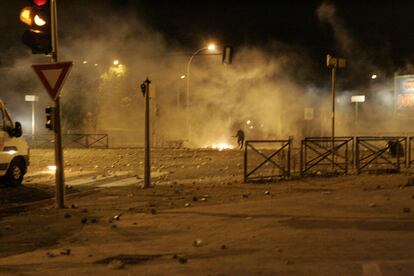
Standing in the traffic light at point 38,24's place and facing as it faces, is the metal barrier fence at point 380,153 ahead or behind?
behind

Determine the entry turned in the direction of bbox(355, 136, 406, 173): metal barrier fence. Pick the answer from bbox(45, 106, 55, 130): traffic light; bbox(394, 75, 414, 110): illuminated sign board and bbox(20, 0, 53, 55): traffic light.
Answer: the illuminated sign board

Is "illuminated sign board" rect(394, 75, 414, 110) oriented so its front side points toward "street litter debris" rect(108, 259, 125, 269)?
yes

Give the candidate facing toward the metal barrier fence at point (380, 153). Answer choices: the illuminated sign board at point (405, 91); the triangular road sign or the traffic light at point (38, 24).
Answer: the illuminated sign board

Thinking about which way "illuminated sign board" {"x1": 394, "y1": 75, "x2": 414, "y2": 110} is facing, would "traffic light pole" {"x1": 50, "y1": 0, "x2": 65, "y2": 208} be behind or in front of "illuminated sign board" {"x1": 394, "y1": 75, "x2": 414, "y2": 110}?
in front

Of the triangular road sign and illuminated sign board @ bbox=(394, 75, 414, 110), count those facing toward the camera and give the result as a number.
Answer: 2

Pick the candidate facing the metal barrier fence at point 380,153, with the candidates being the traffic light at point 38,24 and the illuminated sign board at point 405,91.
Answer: the illuminated sign board

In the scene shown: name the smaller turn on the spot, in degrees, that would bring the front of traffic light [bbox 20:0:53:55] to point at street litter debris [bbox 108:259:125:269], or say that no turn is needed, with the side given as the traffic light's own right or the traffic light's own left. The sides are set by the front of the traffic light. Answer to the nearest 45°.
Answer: approximately 45° to the traffic light's own left

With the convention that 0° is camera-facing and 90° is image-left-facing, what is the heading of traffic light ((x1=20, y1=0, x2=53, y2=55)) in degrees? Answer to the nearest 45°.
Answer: approximately 45°

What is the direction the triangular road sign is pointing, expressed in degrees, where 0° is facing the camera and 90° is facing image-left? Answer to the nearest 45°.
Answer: approximately 0°

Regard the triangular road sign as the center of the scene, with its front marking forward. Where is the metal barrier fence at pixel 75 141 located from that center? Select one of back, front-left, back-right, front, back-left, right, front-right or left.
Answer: back

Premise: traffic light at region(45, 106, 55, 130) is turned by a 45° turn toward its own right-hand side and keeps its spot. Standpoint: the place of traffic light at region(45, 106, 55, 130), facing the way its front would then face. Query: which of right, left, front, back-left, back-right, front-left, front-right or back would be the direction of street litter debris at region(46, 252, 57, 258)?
left

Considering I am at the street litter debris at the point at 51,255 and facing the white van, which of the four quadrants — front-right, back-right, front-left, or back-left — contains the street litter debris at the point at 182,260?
back-right
